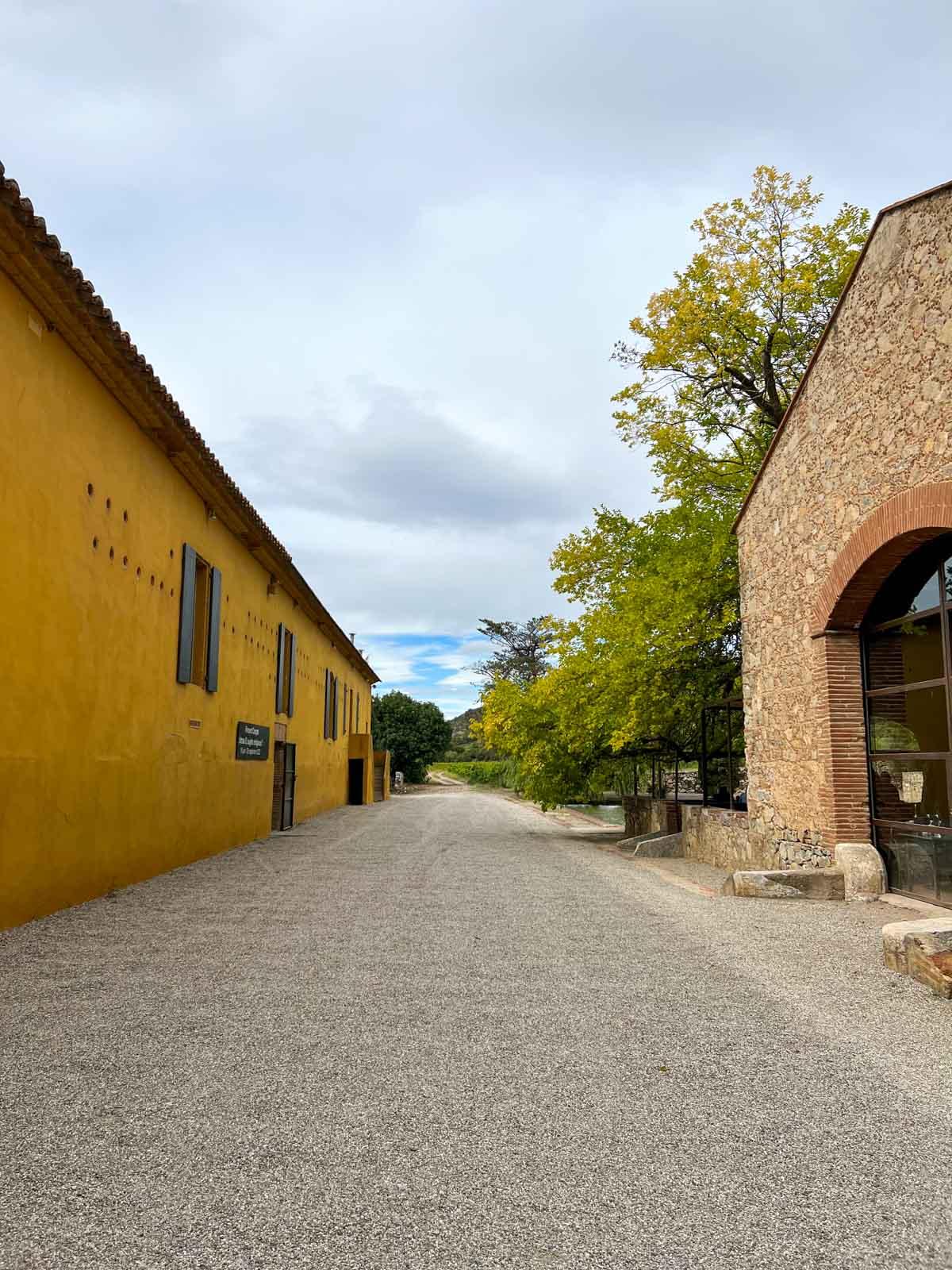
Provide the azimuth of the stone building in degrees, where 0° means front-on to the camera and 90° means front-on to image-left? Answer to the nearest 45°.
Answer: approximately 45°

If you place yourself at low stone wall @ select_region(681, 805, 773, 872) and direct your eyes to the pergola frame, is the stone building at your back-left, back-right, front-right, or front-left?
back-right

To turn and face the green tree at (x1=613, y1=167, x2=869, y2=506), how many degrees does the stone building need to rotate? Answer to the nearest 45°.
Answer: approximately 135° to its right

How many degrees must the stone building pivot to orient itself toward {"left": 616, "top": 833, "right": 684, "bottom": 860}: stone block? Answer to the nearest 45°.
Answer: approximately 90° to its right

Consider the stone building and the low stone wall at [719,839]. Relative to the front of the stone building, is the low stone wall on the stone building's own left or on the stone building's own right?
on the stone building's own right

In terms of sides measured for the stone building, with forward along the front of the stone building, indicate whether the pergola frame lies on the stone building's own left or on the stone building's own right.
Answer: on the stone building's own right
